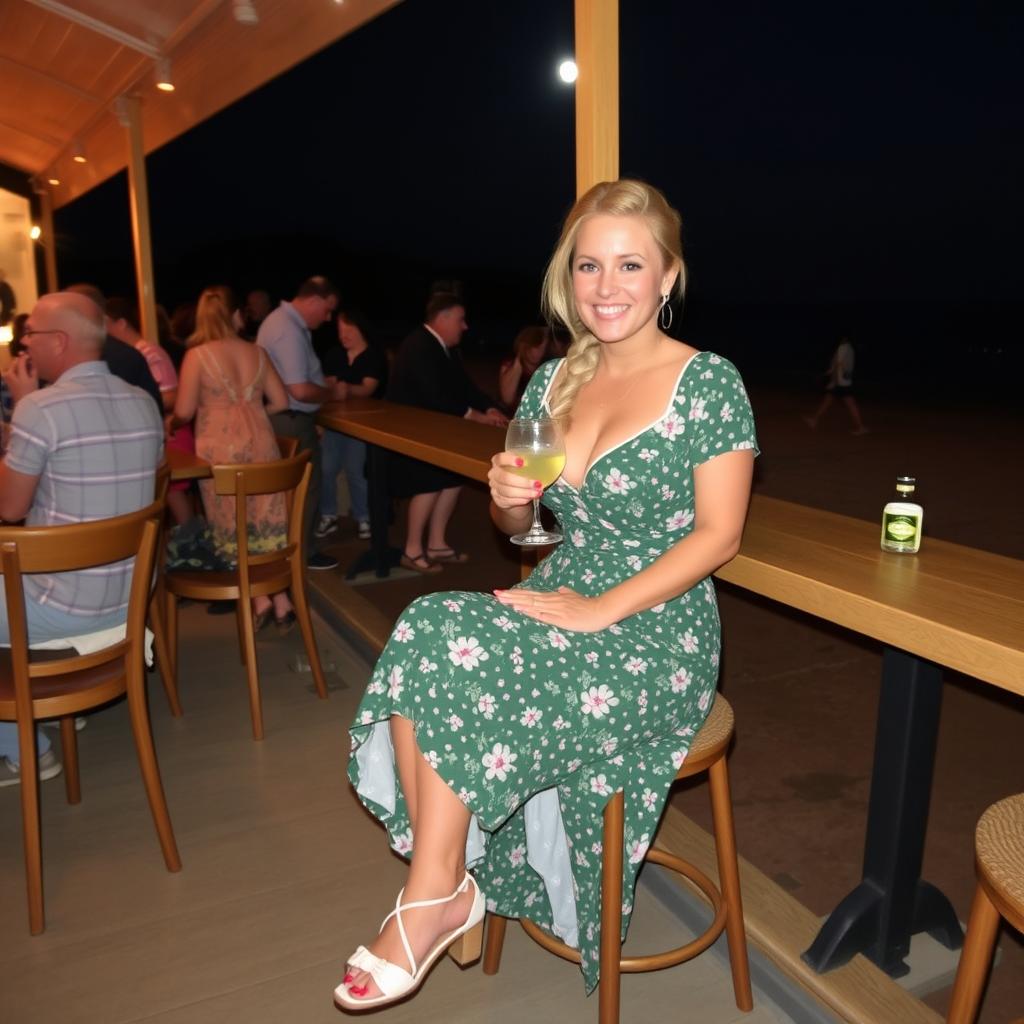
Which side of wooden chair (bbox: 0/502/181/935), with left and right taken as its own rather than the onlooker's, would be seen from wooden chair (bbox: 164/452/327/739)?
right

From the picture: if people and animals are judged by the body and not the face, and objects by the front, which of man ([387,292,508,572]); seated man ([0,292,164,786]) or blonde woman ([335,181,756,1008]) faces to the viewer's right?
man ([387,292,508,572])

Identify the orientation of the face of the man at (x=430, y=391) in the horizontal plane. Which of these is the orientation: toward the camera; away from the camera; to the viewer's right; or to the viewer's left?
to the viewer's right

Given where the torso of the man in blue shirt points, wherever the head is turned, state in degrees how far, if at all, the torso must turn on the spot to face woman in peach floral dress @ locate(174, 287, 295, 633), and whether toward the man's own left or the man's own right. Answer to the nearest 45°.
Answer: approximately 90° to the man's own right

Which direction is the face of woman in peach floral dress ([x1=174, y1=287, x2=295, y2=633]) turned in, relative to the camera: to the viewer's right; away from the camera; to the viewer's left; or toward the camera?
away from the camera

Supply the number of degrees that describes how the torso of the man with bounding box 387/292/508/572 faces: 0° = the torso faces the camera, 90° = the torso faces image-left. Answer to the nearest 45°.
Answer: approximately 270°

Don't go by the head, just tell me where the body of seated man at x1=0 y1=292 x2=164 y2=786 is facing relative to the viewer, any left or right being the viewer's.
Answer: facing away from the viewer and to the left of the viewer

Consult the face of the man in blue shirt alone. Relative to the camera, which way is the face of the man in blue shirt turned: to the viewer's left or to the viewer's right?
to the viewer's right

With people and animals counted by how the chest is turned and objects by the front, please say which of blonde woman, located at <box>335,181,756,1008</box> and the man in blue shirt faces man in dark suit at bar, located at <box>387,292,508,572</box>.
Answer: the man in blue shirt

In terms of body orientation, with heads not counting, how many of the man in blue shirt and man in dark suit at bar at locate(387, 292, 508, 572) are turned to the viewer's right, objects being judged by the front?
2

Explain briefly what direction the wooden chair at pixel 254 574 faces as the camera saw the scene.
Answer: facing away from the viewer and to the left of the viewer

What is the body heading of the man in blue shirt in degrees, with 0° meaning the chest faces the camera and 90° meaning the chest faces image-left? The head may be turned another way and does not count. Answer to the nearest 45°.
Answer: approximately 270°
